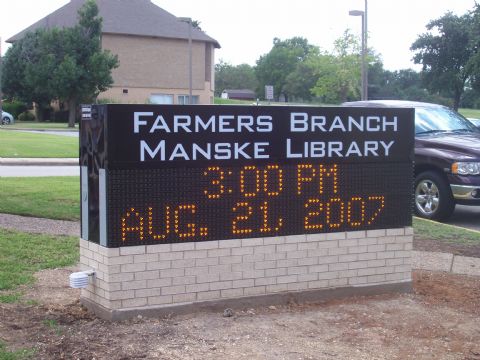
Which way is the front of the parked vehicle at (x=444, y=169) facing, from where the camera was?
facing the viewer and to the right of the viewer
